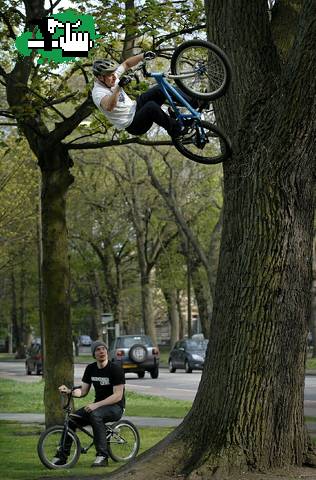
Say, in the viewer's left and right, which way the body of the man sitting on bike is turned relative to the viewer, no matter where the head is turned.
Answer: facing the viewer and to the left of the viewer

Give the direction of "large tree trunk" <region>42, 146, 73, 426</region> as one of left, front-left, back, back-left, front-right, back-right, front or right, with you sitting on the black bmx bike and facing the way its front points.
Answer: back-right

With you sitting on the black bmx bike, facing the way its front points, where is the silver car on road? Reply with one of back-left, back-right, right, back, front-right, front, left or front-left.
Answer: back-right

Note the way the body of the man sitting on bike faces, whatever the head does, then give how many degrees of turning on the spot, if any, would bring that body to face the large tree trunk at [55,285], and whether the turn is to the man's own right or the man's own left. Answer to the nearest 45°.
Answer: approximately 135° to the man's own right

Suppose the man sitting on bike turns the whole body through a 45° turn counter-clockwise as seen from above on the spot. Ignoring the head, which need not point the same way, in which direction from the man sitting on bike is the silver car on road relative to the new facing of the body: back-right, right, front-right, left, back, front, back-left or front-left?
back
